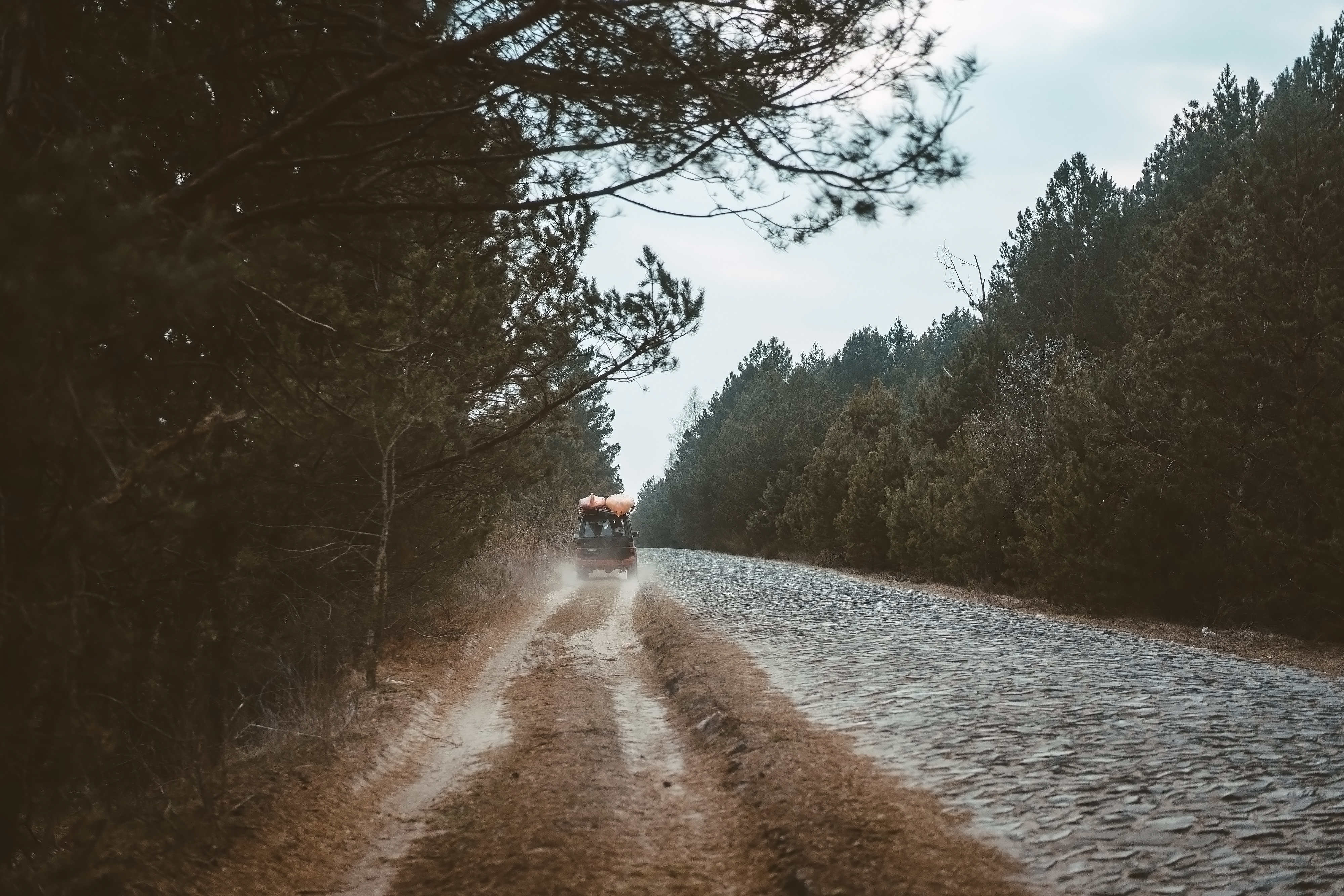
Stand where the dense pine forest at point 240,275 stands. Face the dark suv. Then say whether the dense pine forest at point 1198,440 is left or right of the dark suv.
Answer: right

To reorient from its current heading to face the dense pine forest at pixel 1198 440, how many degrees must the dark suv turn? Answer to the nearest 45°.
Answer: approximately 135° to its right

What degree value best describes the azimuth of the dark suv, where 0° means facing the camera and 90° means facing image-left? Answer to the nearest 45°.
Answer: approximately 180°

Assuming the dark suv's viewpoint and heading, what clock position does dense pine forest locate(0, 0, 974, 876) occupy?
The dense pine forest is roughly at 6 o'clock from the dark suv.
